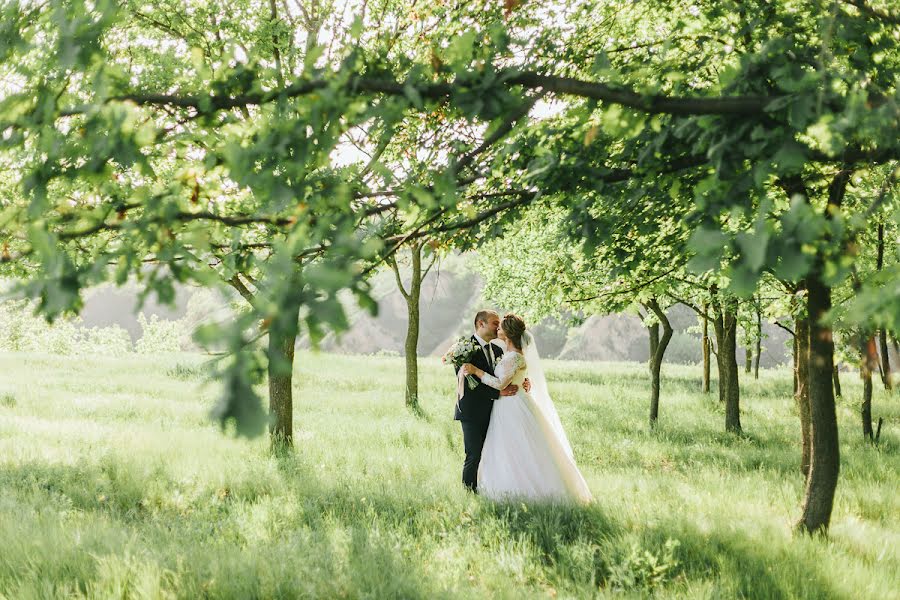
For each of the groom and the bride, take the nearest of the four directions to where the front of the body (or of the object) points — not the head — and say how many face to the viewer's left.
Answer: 1

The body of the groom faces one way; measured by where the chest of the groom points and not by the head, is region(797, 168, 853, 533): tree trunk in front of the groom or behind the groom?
in front

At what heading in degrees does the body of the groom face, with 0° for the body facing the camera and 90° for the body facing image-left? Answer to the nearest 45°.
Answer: approximately 315°

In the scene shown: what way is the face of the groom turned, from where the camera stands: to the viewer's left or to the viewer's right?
to the viewer's right

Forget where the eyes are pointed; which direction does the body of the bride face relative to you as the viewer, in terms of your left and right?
facing to the left of the viewer
